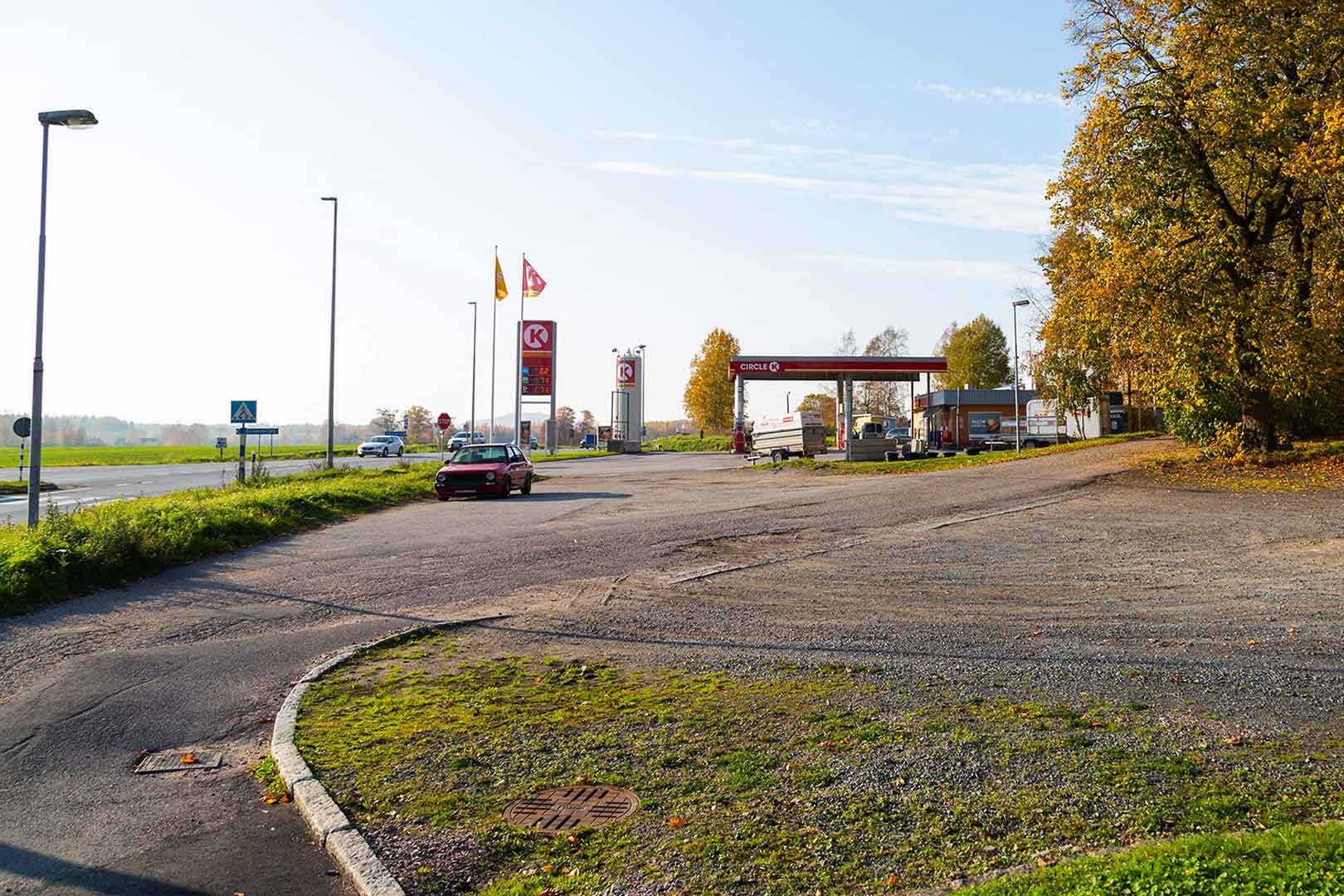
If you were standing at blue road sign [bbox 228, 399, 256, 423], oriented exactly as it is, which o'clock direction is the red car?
The red car is roughly at 9 o'clock from the blue road sign.

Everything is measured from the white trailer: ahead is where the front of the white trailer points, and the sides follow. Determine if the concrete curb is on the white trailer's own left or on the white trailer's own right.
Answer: on the white trailer's own left

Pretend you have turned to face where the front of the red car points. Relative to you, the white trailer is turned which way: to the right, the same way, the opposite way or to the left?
to the right

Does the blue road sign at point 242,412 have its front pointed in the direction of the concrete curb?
yes

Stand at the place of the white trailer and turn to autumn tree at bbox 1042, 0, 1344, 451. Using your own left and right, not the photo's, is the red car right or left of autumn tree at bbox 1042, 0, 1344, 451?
right

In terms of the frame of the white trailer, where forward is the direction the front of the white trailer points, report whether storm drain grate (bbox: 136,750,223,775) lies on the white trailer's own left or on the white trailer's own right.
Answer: on the white trailer's own left

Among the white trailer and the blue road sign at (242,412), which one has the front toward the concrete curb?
the blue road sign

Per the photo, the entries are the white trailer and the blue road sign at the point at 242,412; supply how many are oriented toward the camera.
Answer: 1

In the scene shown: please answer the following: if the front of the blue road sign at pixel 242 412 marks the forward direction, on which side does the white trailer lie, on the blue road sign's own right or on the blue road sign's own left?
on the blue road sign's own left

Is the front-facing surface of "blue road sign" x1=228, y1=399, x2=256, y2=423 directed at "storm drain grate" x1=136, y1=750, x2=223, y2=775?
yes

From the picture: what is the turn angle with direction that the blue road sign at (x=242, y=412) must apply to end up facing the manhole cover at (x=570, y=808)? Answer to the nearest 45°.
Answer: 0° — it already faces it

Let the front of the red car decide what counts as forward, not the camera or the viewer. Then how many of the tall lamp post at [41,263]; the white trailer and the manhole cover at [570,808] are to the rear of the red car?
1
